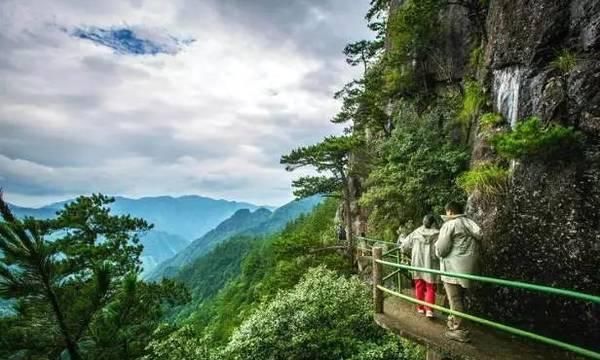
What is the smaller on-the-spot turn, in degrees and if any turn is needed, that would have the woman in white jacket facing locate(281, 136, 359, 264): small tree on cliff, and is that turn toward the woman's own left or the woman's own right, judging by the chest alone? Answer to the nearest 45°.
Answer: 0° — they already face it

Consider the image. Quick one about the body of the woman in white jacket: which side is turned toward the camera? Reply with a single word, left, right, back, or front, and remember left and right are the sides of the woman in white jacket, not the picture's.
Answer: back

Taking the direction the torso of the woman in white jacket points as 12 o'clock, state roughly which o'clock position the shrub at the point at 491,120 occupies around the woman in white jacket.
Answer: The shrub is roughly at 1 o'clock from the woman in white jacket.

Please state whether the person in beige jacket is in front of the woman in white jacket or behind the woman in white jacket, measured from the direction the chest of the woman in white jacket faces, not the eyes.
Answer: behind
